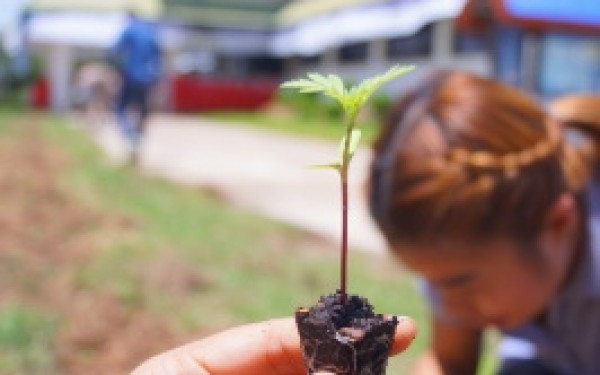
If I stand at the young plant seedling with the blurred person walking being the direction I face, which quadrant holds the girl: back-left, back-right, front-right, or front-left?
front-right

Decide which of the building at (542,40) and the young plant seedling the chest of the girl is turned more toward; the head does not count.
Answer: the young plant seedling

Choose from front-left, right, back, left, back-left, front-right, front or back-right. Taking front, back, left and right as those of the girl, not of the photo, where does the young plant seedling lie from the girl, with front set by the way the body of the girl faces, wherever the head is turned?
front-left

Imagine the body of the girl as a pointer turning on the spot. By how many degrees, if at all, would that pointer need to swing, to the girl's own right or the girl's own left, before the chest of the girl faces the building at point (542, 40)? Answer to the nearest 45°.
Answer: approximately 135° to the girl's own right

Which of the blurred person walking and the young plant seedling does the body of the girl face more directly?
the young plant seedling

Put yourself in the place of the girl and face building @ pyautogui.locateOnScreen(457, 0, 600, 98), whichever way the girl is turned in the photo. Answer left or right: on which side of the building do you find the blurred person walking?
left

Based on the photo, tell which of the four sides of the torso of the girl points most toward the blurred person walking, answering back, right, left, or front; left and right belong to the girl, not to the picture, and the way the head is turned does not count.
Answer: right

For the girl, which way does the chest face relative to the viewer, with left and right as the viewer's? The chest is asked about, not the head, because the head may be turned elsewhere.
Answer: facing the viewer and to the left of the viewer

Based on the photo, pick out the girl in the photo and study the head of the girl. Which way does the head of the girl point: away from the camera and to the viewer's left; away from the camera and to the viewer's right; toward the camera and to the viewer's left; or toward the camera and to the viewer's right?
toward the camera and to the viewer's left
